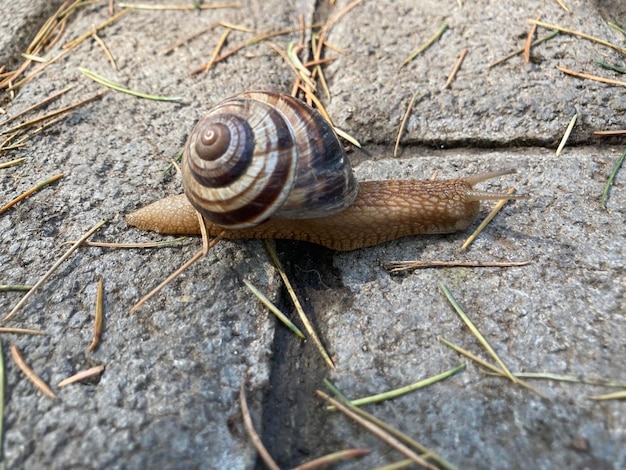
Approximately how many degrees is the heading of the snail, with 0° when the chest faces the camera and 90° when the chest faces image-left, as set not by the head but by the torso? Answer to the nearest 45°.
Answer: approximately 270°

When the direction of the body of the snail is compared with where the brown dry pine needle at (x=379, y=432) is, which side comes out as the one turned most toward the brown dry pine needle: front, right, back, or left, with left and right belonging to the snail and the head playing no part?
right

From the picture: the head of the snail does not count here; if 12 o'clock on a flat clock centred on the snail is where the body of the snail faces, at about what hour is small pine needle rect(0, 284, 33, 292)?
The small pine needle is roughly at 6 o'clock from the snail.

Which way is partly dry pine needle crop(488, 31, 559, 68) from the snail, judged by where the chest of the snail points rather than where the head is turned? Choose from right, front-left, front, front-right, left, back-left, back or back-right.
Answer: front-left

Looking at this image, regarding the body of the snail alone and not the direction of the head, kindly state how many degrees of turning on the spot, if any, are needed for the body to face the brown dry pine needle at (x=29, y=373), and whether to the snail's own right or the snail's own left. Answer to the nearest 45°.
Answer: approximately 135° to the snail's own right

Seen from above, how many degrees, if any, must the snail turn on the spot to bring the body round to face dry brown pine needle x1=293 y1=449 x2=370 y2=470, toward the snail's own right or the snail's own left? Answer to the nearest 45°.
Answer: approximately 90° to the snail's own right

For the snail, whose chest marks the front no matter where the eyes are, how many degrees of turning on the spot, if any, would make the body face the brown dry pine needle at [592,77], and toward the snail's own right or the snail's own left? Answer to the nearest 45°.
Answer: approximately 45° to the snail's own left

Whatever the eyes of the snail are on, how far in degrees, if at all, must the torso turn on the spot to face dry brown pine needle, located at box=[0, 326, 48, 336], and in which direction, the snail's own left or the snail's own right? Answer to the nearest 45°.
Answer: approximately 180°

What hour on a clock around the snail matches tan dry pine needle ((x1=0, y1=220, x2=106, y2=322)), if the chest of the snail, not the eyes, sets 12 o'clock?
The tan dry pine needle is roughly at 6 o'clock from the snail.

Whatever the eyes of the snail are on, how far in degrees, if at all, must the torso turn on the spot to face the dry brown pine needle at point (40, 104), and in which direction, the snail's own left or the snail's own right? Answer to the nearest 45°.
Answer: approximately 135° to the snail's own left

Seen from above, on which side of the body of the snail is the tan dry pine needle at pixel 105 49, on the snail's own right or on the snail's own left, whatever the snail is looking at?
on the snail's own left

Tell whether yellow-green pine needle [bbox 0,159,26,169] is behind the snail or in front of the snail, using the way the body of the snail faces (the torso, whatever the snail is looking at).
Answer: behind

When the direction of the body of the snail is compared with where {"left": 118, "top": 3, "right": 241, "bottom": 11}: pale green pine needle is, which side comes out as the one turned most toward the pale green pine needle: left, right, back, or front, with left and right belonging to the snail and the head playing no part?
left

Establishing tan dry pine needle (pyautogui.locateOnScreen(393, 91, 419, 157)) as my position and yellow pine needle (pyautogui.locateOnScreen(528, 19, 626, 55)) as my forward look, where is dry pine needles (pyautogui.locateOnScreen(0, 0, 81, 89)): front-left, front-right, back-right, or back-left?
back-left
